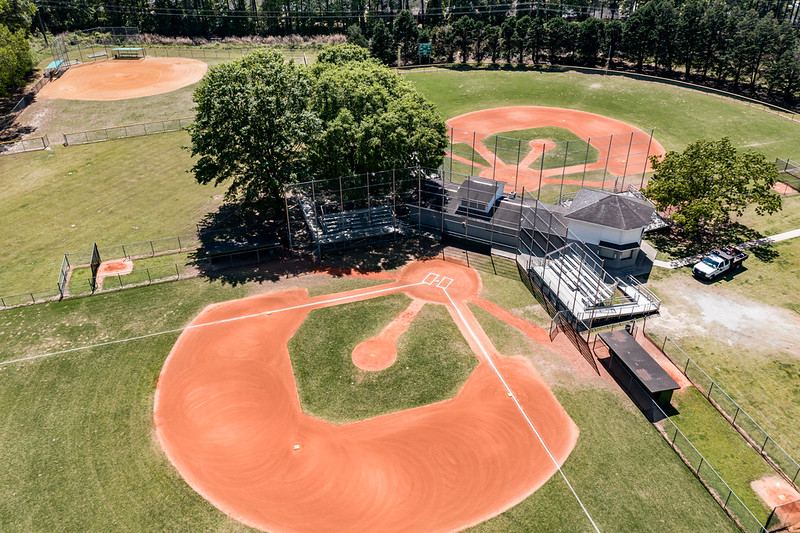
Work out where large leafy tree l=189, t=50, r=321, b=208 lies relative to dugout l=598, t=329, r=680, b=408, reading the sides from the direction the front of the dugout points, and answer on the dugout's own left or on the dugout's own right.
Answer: on the dugout's own right

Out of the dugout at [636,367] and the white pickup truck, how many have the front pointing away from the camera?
0

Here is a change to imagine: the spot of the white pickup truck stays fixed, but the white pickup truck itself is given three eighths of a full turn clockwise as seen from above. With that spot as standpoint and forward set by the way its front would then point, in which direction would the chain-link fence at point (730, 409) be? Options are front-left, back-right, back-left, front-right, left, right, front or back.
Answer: back

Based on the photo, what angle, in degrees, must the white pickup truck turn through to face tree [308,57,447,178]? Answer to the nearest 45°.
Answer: approximately 45° to its right

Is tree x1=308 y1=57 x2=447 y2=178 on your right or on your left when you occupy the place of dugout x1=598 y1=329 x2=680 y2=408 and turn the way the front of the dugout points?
on your right

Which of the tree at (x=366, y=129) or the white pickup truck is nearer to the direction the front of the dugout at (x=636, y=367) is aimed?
the tree

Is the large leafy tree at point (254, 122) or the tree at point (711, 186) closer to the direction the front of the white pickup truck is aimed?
the large leafy tree

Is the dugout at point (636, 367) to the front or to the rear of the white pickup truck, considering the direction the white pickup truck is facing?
to the front
